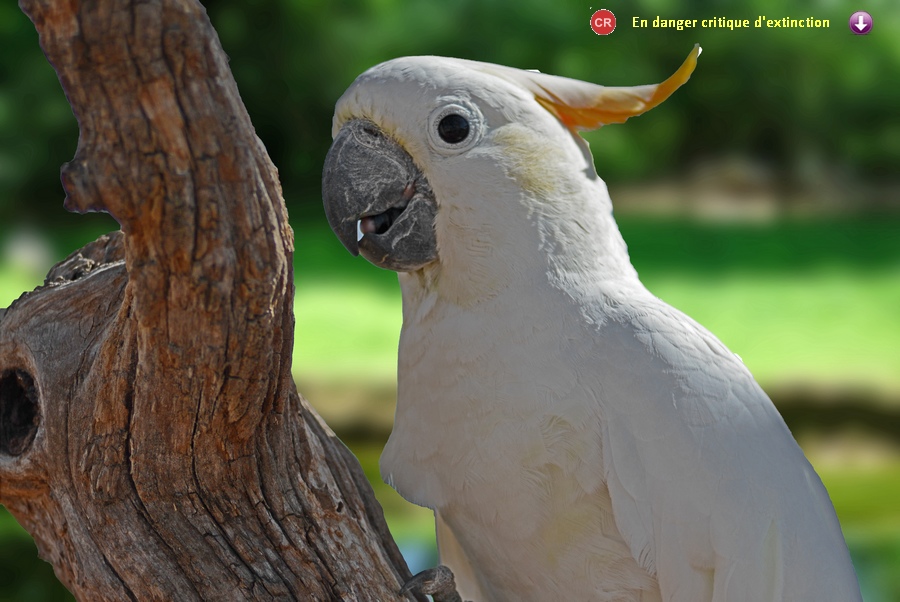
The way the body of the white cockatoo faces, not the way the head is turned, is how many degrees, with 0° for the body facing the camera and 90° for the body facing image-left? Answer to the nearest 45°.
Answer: approximately 45°
